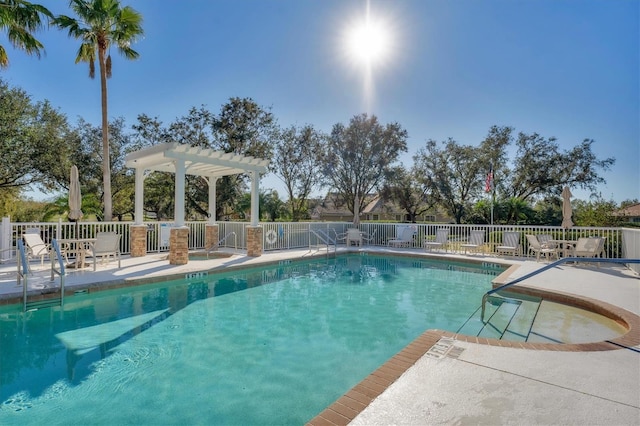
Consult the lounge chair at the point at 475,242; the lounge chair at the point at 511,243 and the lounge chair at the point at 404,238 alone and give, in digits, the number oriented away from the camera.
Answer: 0

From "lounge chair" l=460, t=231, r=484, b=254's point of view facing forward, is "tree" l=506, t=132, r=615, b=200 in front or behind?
behind

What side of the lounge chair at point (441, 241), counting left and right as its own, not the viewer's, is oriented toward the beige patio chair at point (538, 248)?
left

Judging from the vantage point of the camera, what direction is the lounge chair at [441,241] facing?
facing the viewer and to the left of the viewer

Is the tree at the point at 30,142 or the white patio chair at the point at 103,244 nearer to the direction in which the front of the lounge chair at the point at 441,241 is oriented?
the white patio chair

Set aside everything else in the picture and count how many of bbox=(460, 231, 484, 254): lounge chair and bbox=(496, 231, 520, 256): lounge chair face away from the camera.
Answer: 0

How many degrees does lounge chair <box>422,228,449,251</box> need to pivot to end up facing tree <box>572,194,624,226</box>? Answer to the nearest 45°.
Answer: approximately 135° to its left

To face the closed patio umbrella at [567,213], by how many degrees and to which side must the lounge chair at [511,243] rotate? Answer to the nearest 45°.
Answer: approximately 90° to its left

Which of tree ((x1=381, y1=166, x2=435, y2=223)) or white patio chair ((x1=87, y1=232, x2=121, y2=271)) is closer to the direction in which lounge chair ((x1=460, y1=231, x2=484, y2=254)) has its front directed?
the white patio chair

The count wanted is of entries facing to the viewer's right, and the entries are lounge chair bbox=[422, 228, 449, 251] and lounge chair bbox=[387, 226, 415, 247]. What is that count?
0
